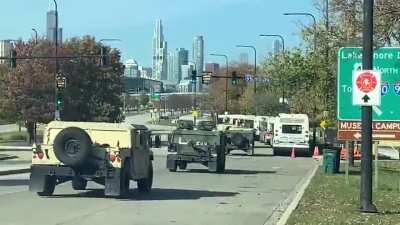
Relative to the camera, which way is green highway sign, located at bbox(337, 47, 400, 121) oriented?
toward the camera

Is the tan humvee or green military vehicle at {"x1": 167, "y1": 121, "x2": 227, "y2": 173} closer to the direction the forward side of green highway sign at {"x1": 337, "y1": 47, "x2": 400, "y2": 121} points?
the tan humvee

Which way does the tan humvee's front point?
away from the camera

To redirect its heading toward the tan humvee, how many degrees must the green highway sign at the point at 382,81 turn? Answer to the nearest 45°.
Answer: approximately 45° to its right

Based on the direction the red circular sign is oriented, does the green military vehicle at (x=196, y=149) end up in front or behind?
behind

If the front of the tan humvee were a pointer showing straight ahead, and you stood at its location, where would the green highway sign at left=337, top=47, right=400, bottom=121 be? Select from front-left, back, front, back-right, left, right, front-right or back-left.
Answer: right

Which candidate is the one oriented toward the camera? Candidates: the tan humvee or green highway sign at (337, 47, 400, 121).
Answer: the green highway sign

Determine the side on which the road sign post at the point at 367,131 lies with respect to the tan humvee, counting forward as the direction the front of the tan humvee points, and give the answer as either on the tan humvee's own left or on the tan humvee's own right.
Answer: on the tan humvee's own right

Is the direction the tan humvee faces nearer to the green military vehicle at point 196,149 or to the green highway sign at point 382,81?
the green military vehicle

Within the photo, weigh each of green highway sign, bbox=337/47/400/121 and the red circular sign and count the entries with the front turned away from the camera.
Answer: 0

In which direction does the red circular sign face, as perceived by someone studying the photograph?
facing the viewer
